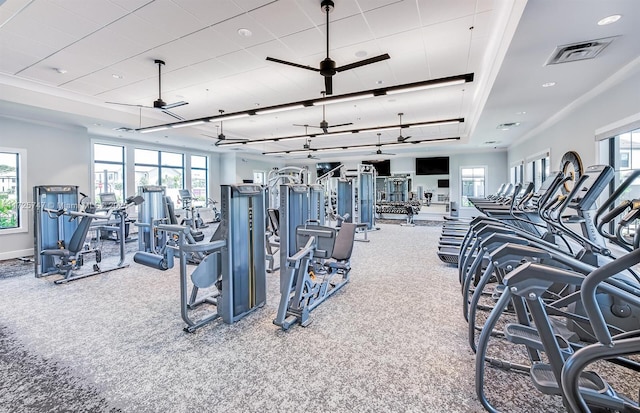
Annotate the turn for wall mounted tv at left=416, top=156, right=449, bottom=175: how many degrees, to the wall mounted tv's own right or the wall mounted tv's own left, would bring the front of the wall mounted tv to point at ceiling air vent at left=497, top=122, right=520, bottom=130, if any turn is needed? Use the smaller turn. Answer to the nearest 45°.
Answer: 0° — it already faces it

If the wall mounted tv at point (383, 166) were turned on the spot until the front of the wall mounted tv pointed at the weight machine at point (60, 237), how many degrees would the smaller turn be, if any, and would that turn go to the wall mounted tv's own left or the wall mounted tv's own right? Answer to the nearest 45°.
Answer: approximately 45° to the wall mounted tv's own right

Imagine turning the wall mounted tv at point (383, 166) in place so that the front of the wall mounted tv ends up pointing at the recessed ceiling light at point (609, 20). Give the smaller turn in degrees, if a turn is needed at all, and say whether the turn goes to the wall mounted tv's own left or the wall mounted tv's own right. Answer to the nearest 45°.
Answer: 0° — it already faces it

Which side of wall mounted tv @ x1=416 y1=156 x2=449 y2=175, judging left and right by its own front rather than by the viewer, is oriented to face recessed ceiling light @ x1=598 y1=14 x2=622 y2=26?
front

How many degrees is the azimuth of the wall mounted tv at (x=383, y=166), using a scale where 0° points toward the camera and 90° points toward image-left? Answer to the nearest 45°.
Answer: approximately 0°

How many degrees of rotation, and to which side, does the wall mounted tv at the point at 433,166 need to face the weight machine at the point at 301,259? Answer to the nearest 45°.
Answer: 0° — it already faces it

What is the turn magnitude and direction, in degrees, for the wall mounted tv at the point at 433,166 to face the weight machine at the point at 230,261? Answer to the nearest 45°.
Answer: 0° — it already faces it

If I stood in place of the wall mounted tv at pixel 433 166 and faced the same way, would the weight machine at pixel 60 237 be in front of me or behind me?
in front

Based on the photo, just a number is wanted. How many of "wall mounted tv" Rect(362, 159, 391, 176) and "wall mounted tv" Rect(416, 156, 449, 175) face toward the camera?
2
